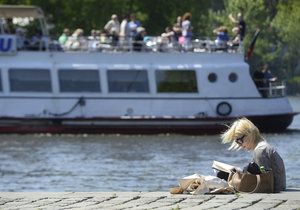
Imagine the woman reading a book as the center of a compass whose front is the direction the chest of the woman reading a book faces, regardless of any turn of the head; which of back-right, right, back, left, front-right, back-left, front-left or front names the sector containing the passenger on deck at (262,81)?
right

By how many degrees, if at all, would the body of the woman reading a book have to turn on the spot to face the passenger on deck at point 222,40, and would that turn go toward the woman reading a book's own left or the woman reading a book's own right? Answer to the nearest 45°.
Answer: approximately 90° to the woman reading a book's own right

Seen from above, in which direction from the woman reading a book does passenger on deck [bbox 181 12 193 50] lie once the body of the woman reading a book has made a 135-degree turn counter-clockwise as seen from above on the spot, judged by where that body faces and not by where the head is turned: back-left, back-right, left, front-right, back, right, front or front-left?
back-left

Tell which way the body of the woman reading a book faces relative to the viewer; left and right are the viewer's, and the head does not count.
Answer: facing to the left of the viewer
